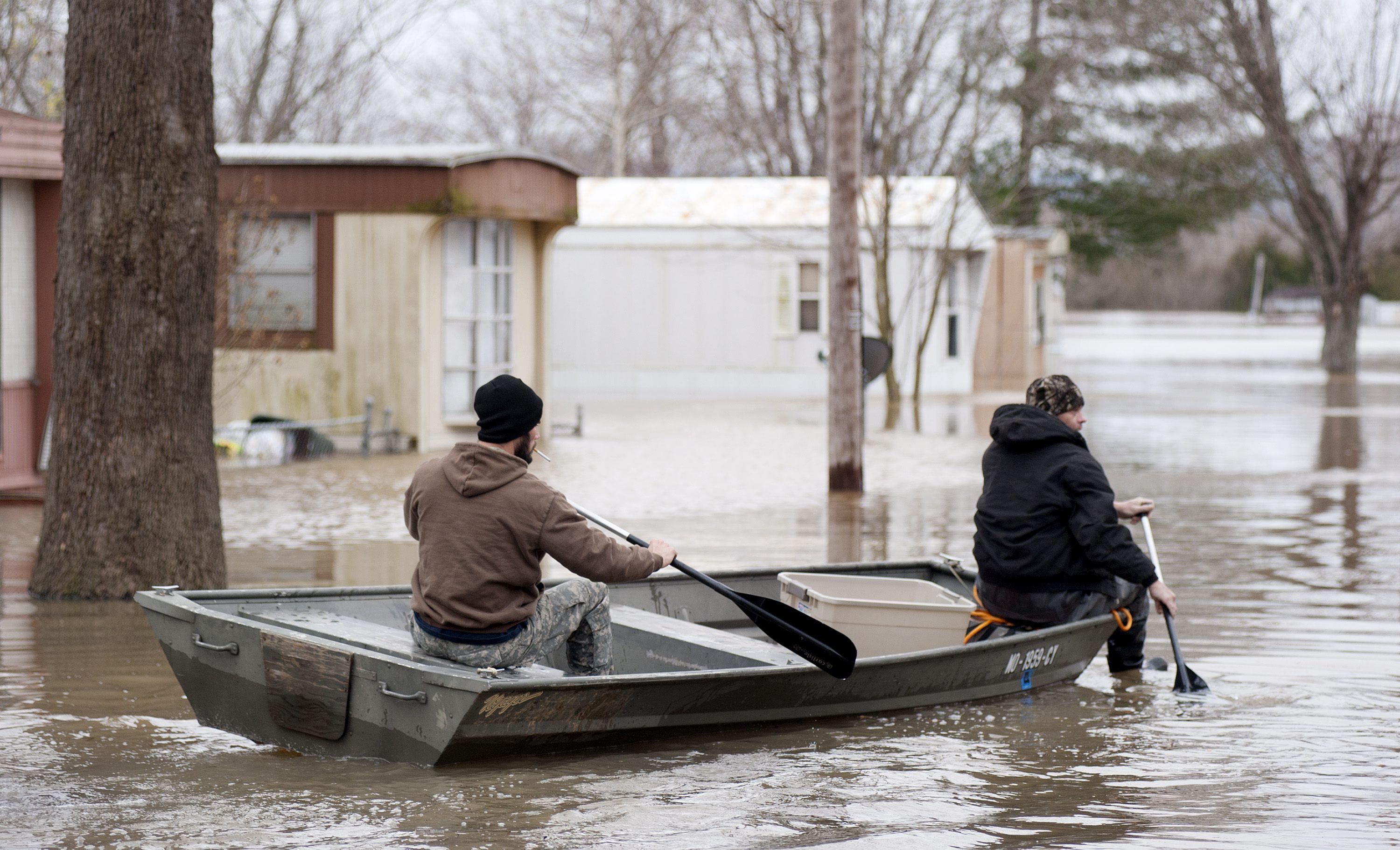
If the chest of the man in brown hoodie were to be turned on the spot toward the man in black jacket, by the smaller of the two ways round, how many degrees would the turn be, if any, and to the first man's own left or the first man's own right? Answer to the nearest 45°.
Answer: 0° — they already face them

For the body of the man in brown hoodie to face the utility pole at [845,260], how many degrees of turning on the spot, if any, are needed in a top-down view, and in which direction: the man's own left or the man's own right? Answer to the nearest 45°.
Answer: approximately 45° to the man's own left

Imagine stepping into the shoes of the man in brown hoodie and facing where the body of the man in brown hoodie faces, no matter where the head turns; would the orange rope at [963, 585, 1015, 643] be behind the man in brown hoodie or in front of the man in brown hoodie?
in front

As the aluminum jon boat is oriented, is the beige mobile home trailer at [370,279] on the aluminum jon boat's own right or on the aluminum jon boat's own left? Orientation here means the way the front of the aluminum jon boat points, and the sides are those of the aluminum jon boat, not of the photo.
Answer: on the aluminum jon boat's own left

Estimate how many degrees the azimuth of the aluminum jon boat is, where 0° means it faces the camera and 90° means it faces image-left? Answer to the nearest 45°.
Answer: approximately 225°

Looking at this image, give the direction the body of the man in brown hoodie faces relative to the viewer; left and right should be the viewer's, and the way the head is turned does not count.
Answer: facing away from the viewer and to the right of the viewer

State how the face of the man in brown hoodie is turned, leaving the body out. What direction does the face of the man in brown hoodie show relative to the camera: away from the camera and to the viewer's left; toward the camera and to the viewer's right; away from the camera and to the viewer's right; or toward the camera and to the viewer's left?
away from the camera and to the viewer's right

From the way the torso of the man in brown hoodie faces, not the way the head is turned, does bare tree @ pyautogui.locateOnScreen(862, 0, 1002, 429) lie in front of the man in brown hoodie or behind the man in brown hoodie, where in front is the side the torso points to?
in front

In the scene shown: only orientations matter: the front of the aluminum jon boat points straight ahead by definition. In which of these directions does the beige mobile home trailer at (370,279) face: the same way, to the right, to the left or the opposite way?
to the right

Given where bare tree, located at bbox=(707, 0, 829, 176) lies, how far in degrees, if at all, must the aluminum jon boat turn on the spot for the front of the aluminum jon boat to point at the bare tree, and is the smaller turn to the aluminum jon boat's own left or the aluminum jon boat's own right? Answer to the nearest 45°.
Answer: approximately 45° to the aluminum jon boat's own left

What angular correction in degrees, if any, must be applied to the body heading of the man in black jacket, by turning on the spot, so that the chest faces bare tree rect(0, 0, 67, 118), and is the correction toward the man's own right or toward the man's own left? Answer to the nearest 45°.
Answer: approximately 90° to the man's own left

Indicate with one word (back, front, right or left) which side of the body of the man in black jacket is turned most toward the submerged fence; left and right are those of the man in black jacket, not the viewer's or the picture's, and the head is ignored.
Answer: left

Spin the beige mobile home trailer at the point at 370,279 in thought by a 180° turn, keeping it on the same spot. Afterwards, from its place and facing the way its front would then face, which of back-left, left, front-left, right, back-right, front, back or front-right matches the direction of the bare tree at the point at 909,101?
right

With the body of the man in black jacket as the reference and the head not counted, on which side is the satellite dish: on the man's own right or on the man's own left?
on the man's own left

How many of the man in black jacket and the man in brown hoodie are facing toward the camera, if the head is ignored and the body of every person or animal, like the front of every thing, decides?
0

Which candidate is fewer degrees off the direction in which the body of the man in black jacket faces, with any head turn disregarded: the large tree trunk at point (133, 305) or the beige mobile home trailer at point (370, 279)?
the beige mobile home trailer
